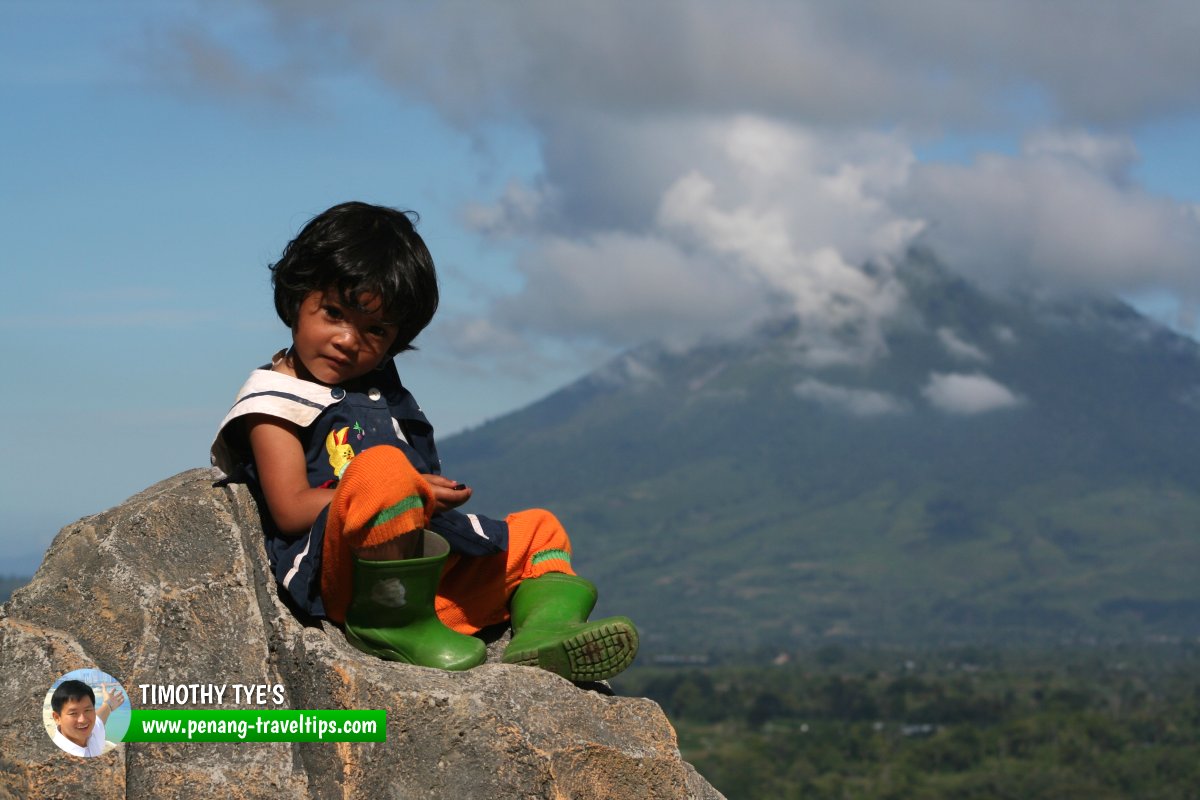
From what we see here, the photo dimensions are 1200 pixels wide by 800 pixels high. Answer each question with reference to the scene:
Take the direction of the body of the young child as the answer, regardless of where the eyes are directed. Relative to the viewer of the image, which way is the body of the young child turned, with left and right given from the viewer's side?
facing the viewer and to the right of the viewer

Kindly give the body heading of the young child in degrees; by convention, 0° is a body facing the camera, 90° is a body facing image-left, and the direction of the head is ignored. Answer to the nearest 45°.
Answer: approximately 315°
